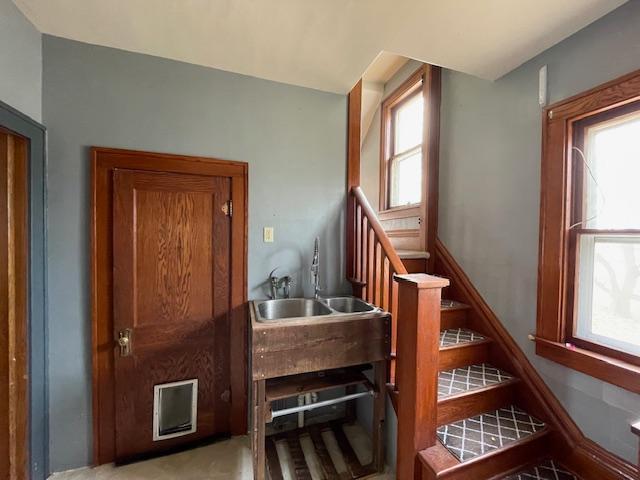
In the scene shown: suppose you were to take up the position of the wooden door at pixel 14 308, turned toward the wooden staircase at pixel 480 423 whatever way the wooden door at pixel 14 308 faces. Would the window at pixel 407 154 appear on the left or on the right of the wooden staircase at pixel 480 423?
left

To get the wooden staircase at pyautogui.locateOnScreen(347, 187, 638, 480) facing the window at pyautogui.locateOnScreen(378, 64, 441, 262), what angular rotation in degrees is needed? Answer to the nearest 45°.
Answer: approximately 180°

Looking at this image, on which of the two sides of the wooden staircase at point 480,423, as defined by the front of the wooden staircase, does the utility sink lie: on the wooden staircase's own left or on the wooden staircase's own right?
on the wooden staircase's own right

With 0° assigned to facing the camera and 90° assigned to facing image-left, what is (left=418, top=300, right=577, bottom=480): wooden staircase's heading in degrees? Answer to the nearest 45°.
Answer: approximately 315°

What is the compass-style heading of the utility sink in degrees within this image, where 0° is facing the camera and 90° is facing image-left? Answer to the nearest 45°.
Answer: approximately 0°

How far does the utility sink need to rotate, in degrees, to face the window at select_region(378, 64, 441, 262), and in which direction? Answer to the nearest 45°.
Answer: approximately 135° to its left

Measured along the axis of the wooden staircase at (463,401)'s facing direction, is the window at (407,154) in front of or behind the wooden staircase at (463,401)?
behind

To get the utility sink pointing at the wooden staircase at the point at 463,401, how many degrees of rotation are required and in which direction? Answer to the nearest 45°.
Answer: approximately 45° to its left
